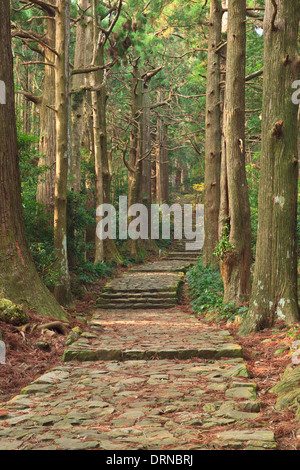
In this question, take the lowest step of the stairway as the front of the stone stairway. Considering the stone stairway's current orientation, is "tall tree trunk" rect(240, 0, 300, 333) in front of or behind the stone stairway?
in front

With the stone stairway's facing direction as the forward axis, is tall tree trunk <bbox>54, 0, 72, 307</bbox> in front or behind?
in front

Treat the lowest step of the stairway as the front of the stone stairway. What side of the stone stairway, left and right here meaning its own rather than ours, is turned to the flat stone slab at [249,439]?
front

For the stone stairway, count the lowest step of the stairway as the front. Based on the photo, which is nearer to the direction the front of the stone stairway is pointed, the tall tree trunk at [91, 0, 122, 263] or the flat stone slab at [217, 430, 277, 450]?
the flat stone slab

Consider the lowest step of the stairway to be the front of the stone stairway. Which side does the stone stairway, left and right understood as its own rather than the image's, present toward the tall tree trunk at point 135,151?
back

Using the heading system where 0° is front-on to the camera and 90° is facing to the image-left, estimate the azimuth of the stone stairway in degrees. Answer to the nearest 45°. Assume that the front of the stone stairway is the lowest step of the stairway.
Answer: approximately 0°

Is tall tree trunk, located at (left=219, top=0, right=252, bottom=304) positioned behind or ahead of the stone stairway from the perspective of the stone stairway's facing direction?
ahead
